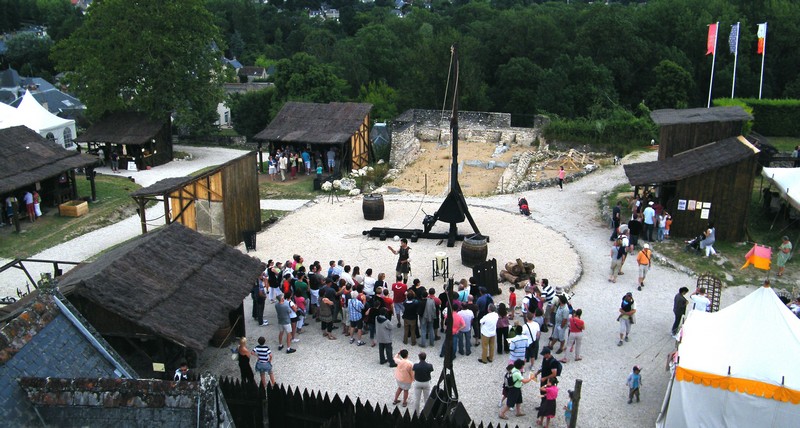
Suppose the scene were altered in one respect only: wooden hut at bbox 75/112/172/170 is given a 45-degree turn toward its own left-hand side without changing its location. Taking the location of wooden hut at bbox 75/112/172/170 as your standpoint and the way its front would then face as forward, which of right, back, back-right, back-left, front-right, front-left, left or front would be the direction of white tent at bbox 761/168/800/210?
front-left

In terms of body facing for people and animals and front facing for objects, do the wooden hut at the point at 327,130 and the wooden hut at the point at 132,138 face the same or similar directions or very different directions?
same or similar directions

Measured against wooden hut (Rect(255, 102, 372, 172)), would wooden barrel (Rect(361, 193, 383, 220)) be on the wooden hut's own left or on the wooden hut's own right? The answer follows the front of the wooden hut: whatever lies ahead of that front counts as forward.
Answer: on the wooden hut's own left

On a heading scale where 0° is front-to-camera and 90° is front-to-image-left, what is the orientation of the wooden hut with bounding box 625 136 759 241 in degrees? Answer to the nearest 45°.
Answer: approximately 90°

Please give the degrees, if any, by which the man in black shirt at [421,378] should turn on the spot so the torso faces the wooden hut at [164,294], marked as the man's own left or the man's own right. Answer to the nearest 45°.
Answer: approximately 90° to the man's own left

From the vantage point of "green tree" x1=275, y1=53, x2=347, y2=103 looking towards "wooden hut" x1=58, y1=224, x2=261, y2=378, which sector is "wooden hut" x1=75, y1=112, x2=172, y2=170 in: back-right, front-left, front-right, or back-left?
front-right

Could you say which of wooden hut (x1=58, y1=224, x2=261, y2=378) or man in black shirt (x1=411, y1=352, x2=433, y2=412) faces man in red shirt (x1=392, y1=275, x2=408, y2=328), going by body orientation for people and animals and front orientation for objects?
the man in black shirt

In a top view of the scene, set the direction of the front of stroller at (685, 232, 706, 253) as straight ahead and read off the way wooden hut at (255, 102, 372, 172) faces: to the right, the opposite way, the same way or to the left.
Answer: to the left

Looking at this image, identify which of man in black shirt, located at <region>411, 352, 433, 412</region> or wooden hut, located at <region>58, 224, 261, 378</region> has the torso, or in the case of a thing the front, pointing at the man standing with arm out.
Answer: the man in black shirt

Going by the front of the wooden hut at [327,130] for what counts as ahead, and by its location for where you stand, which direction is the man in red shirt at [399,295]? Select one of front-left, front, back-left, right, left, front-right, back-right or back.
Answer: front-left

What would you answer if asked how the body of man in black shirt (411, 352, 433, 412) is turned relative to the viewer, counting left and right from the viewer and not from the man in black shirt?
facing away from the viewer

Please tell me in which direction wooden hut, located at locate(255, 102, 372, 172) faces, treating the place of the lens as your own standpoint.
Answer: facing the viewer and to the left of the viewer

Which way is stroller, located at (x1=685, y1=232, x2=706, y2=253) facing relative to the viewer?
to the viewer's left
